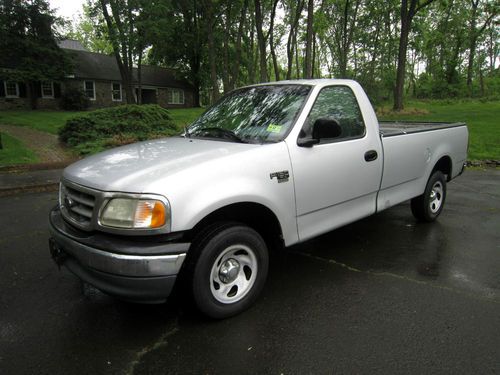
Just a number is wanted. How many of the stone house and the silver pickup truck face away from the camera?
0

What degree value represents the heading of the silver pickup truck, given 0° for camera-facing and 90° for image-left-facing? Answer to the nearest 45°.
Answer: approximately 45°

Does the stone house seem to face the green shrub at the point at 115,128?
yes

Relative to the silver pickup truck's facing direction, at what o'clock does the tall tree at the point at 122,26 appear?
The tall tree is roughly at 4 o'clock from the silver pickup truck.

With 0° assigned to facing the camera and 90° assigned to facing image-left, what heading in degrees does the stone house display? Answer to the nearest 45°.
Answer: approximately 0°

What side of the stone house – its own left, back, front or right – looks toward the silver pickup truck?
front

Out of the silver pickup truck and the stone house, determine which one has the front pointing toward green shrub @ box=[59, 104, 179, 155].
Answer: the stone house
